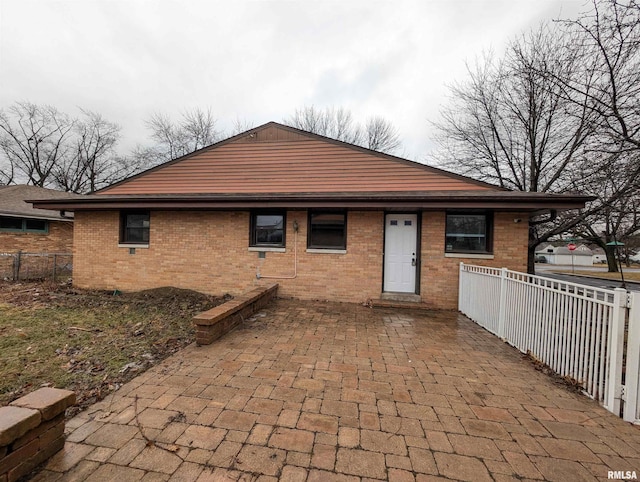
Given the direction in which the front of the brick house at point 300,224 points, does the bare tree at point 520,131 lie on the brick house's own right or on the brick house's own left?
on the brick house's own left

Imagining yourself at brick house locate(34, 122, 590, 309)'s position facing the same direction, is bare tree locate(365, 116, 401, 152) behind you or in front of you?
behind

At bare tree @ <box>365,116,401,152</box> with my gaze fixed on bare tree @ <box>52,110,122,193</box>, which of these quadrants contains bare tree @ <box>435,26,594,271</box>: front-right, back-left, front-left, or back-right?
back-left

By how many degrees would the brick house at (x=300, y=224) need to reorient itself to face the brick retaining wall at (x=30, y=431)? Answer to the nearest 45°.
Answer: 0° — it already faces it

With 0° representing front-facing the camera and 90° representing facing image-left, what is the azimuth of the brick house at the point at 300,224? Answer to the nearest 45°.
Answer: approximately 0°

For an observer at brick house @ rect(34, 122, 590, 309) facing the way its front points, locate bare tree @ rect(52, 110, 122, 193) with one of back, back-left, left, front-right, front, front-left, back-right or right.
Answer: back-right

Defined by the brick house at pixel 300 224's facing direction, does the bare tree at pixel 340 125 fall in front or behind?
behind
